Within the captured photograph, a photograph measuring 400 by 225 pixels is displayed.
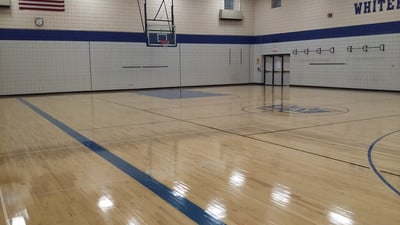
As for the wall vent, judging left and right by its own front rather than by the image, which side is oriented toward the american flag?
right

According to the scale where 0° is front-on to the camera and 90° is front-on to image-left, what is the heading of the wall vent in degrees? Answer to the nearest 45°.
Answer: approximately 315°
